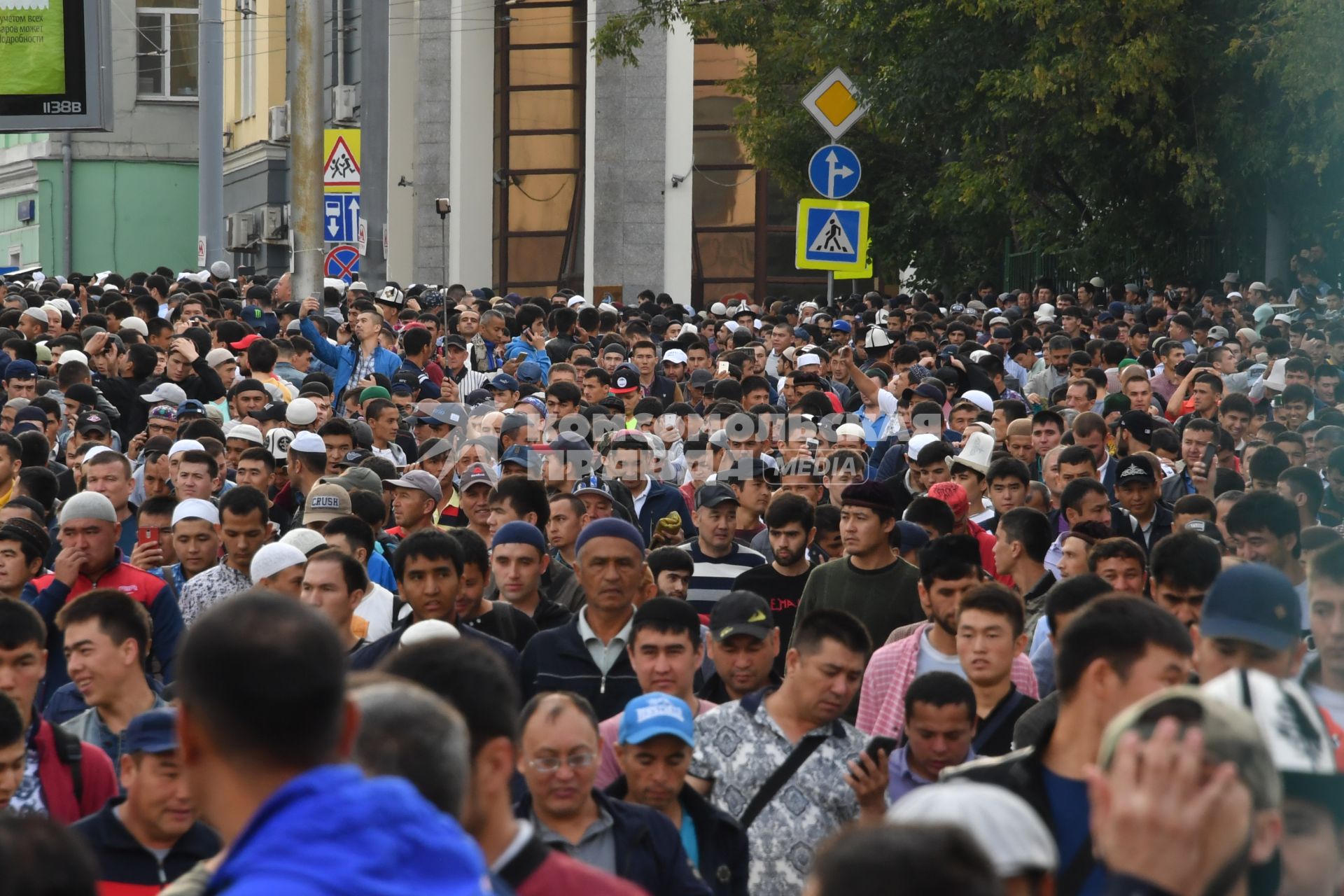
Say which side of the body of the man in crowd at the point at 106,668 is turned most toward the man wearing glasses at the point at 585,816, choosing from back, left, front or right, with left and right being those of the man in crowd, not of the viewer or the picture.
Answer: left

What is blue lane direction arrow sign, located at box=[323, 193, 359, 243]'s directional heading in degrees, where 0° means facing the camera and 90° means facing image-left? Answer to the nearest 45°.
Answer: approximately 0°

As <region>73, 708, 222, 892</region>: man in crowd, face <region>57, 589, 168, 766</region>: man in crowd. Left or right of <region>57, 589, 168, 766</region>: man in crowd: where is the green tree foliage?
right

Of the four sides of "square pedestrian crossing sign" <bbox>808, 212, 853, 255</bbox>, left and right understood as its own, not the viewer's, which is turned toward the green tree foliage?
back

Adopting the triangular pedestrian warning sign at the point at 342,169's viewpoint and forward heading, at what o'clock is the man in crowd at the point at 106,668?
The man in crowd is roughly at 12 o'clock from the triangular pedestrian warning sign.

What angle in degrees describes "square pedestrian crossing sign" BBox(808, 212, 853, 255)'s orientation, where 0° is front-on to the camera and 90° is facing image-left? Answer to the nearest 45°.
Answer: approximately 0°

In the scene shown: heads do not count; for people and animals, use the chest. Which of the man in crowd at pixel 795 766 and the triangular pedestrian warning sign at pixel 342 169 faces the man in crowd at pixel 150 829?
the triangular pedestrian warning sign

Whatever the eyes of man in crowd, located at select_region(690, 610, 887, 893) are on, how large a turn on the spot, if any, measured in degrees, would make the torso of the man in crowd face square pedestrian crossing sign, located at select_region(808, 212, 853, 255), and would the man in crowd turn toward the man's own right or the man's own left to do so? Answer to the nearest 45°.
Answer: approximately 135° to the man's own left

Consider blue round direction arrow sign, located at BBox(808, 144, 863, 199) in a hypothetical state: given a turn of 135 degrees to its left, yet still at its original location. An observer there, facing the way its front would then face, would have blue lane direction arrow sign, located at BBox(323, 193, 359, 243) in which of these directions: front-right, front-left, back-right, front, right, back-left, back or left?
left
